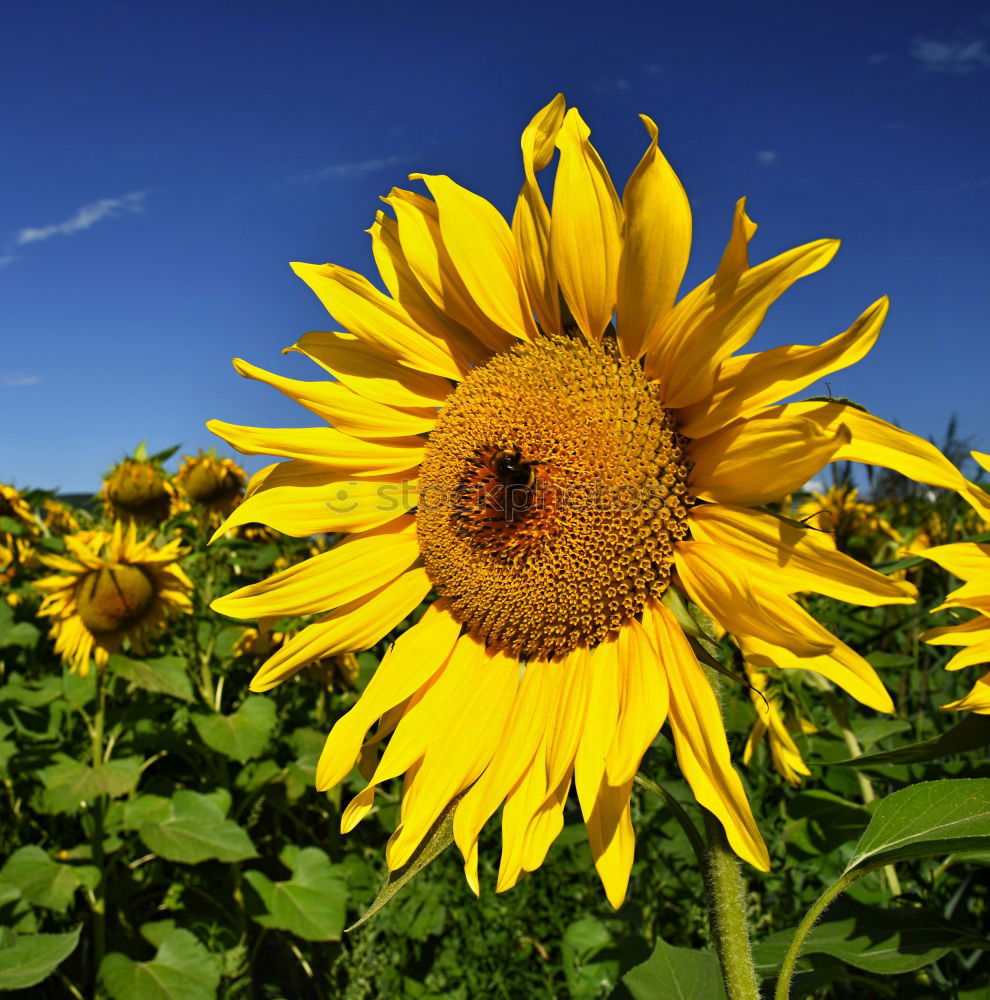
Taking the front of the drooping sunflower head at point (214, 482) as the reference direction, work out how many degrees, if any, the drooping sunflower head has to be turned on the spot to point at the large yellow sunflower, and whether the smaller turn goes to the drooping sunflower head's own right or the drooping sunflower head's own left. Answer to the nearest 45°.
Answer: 0° — it already faces it

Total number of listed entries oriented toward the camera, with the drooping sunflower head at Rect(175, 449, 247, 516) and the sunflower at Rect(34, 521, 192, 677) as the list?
2

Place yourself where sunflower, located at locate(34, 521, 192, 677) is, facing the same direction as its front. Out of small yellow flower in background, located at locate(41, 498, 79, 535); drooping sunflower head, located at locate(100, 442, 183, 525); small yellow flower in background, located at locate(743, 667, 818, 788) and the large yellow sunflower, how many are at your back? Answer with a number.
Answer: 2

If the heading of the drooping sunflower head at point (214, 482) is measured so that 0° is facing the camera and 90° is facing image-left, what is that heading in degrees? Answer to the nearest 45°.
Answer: approximately 0°

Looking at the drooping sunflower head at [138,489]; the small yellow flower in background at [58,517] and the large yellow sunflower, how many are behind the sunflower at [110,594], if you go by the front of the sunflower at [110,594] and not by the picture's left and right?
2

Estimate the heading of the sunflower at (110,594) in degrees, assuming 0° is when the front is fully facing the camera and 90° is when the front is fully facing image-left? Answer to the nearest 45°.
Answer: approximately 0°
